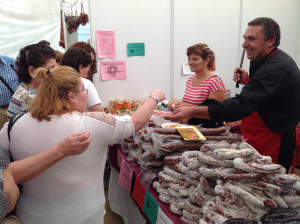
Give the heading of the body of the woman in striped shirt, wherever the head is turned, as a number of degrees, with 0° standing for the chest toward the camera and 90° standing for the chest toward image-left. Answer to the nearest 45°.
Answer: approximately 45°

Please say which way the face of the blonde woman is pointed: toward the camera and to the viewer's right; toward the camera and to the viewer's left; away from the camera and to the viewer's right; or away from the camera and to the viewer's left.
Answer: away from the camera and to the viewer's right

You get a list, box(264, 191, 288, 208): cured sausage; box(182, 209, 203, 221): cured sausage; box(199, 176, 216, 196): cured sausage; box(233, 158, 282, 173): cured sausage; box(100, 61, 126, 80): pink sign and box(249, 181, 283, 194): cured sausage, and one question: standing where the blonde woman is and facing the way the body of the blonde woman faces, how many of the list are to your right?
5

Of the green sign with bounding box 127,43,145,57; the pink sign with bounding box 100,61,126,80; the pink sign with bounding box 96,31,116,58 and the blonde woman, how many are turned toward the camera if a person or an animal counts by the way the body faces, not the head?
3

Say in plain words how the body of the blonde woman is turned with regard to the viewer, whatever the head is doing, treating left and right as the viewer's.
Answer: facing away from the viewer and to the right of the viewer

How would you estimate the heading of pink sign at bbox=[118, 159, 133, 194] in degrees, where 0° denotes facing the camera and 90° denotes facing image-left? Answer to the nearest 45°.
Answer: approximately 45°
